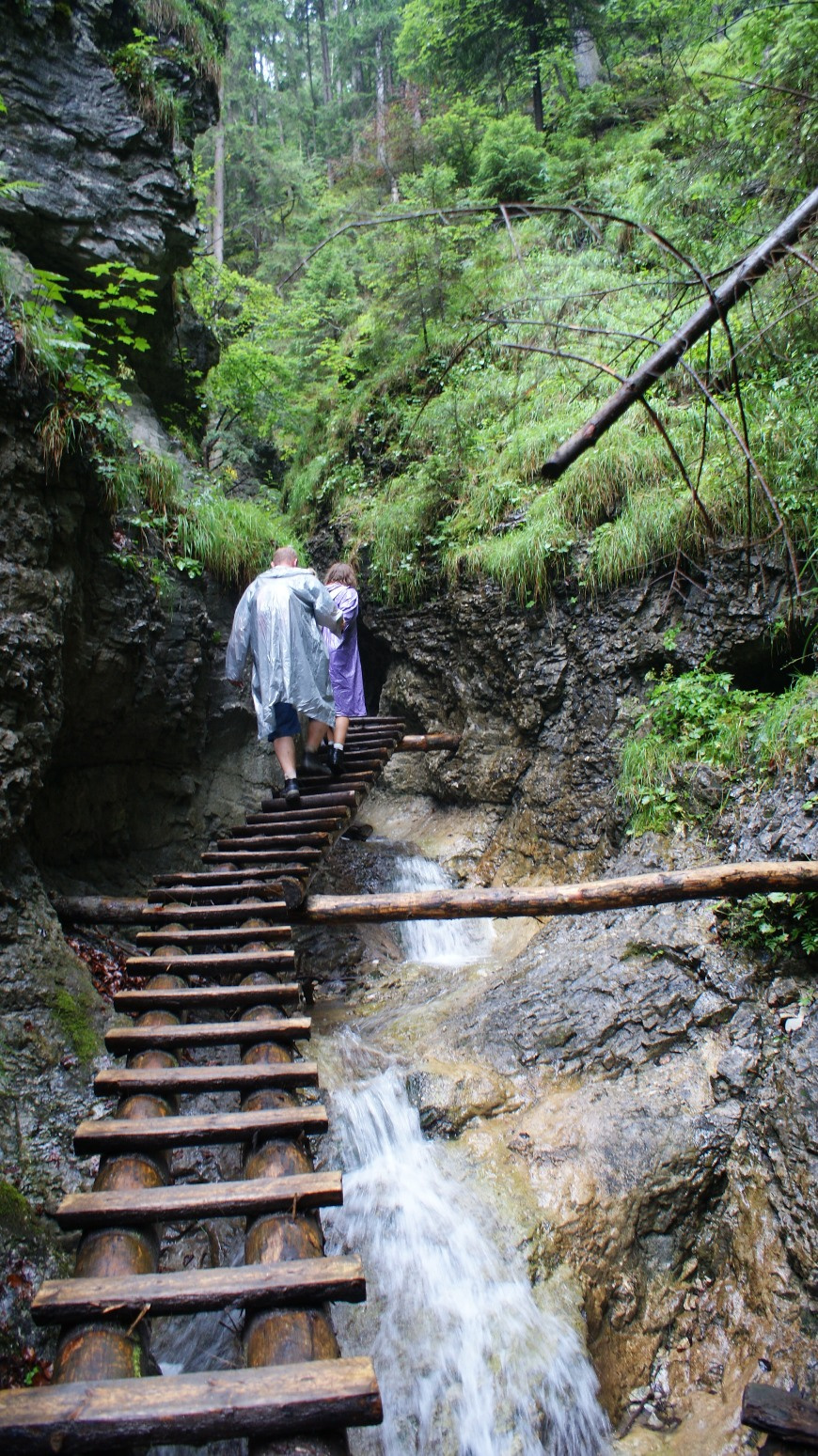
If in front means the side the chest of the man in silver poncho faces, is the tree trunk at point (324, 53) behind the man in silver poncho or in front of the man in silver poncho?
in front

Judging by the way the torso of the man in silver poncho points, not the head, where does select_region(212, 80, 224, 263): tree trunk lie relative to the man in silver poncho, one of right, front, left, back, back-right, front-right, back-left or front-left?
front

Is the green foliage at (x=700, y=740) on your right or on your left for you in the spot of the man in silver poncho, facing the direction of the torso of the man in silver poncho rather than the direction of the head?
on your right

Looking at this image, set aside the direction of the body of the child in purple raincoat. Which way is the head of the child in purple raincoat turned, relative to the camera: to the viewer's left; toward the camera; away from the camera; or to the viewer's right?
away from the camera

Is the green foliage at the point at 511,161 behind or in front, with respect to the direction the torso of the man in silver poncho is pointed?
in front

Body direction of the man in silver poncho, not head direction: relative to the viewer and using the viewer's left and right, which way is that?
facing away from the viewer

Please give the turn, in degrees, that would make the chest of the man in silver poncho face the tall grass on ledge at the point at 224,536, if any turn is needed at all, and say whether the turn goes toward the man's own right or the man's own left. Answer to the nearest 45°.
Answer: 0° — they already face it

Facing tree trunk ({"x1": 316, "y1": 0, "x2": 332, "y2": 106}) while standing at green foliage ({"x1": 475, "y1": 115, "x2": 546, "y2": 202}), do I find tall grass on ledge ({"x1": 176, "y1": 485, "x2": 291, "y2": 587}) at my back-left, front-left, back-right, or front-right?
back-left

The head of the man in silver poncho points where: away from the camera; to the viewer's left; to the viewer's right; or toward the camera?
away from the camera
